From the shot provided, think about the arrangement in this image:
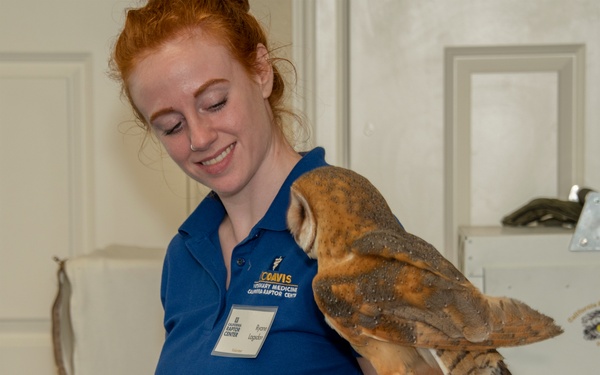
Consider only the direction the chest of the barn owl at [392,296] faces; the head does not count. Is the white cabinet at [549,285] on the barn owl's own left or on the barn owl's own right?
on the barn owl's own right

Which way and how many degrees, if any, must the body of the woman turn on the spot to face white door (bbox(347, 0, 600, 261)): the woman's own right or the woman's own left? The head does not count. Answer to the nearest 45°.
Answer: approximately 180°

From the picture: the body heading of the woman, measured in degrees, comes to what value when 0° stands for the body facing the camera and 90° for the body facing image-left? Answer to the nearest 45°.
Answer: approximately 45°

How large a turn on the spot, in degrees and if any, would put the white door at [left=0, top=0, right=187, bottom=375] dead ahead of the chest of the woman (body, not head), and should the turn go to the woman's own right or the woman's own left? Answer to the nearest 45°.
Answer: approximately 90° to the woman's own right
